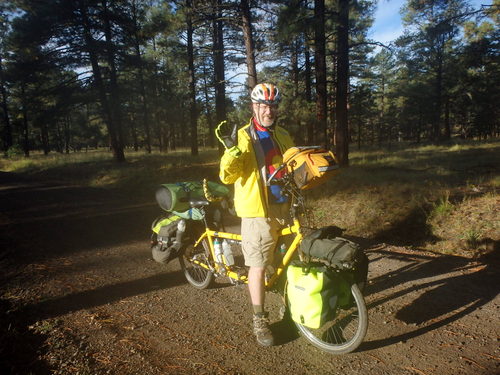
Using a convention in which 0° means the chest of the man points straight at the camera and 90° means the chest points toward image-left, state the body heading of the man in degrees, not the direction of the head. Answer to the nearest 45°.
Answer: approximately 315°

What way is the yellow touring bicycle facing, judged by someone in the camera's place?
facing the viewer and to the right of the viewer
